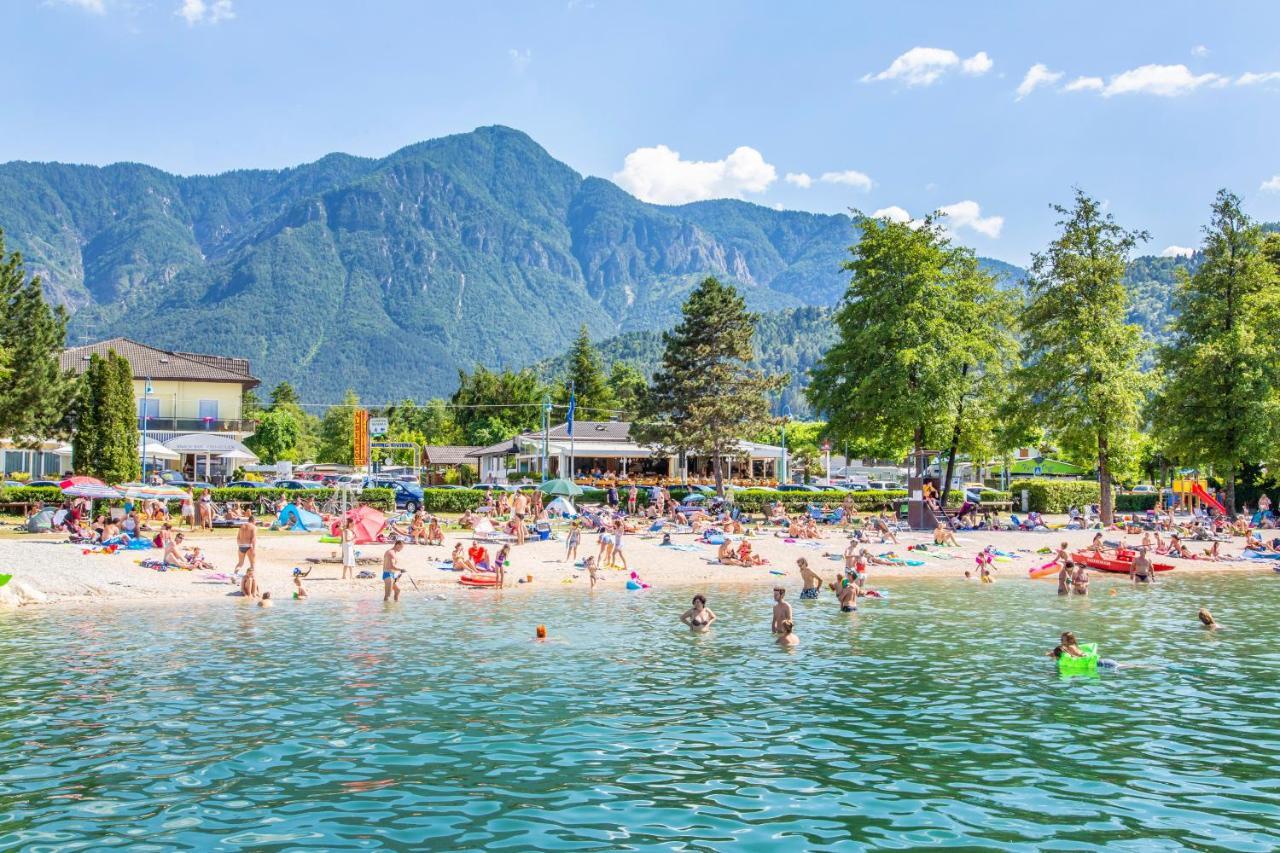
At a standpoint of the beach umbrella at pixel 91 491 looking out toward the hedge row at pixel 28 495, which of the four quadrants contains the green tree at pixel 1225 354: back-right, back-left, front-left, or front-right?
back-right

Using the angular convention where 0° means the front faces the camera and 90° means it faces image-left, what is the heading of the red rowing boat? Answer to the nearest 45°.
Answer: approximately 90°

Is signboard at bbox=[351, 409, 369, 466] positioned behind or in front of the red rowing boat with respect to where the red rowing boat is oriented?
in front

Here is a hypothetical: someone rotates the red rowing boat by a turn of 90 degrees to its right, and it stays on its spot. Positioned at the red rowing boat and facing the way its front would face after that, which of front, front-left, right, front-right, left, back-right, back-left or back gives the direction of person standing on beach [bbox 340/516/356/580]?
back-left

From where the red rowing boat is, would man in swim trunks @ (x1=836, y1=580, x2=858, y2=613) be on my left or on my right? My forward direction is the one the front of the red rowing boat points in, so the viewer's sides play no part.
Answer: on my left
